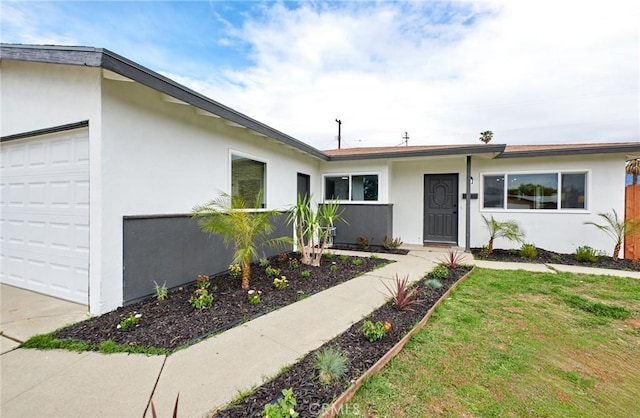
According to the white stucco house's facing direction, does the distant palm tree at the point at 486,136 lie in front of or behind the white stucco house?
behind

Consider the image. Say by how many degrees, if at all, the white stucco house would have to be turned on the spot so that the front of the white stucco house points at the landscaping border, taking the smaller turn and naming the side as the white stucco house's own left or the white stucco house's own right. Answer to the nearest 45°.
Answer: approximately 45° to the white stucco house's own left

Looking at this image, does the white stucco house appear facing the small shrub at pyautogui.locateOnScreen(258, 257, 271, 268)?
no

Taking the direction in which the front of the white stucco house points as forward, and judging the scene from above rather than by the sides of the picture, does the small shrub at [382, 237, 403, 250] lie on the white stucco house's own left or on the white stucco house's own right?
on the white stucco house's own left

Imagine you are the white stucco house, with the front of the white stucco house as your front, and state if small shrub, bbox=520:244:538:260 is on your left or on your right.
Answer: on your left

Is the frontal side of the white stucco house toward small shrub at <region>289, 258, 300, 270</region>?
yes

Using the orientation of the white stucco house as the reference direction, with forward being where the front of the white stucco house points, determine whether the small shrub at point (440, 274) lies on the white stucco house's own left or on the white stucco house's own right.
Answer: on the white stucco house's own left

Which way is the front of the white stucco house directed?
toward the camera

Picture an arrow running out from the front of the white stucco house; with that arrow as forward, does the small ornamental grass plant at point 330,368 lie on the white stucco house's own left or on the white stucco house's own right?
on the white stucco house's own left

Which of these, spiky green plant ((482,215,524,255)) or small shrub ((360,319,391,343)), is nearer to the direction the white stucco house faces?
the small shrub

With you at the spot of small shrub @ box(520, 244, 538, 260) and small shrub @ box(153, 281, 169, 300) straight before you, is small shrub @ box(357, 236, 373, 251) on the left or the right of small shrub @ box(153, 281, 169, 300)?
right

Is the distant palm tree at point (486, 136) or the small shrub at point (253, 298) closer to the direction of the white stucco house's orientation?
the small shrub

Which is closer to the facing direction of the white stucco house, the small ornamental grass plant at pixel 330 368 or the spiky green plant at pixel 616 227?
the small ornamental grass plant
